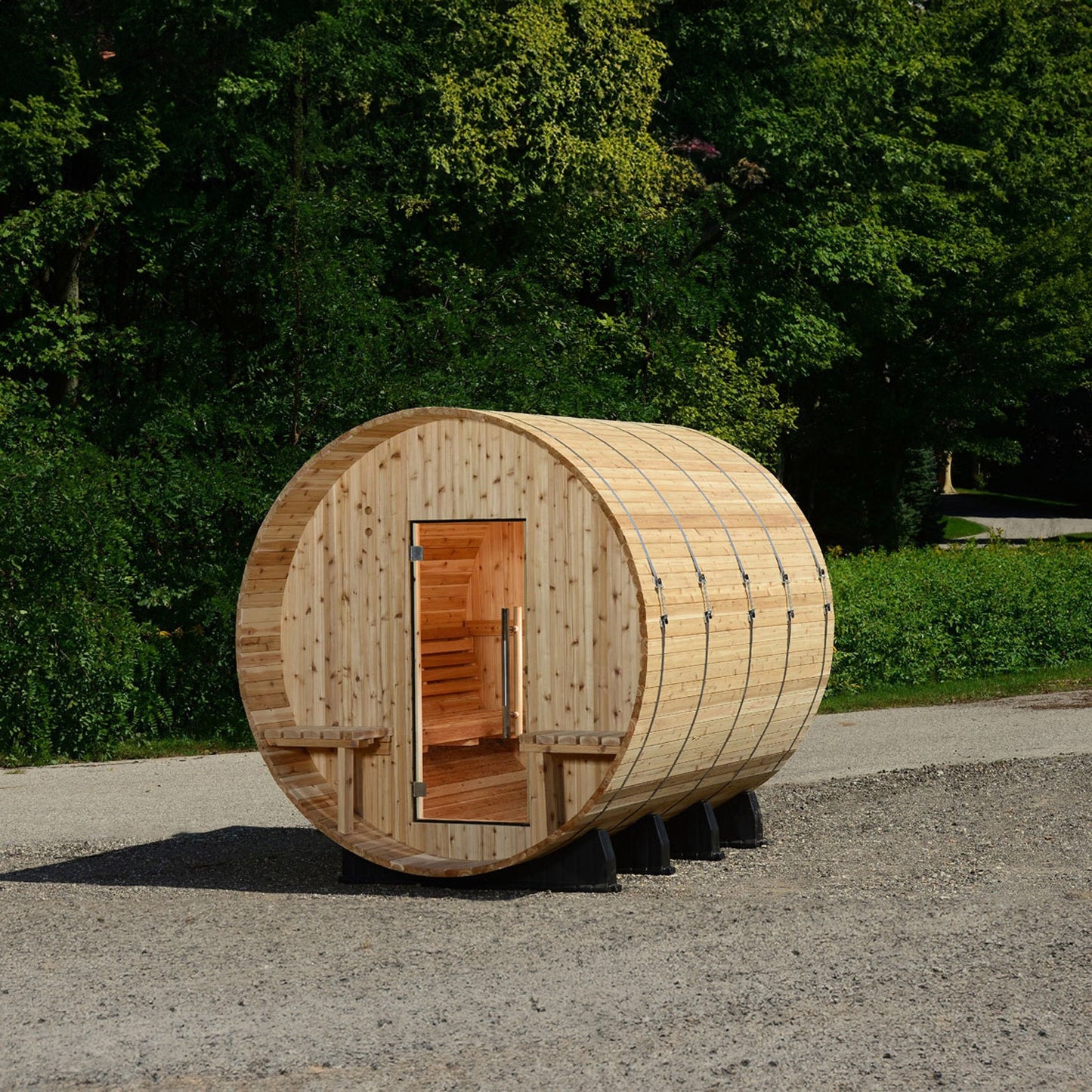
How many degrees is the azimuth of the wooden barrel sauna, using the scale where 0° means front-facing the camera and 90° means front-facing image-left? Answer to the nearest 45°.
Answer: approximately 45°

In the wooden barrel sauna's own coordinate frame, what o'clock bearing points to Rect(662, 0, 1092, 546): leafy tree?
The leafy tree is roughly at 5 o'clock from the wooden barrel sauna.

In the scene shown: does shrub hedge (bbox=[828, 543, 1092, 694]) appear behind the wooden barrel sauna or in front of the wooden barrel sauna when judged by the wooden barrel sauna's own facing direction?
behind

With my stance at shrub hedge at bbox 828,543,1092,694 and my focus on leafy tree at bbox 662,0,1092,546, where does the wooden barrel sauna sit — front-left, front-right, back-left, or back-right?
back-left
